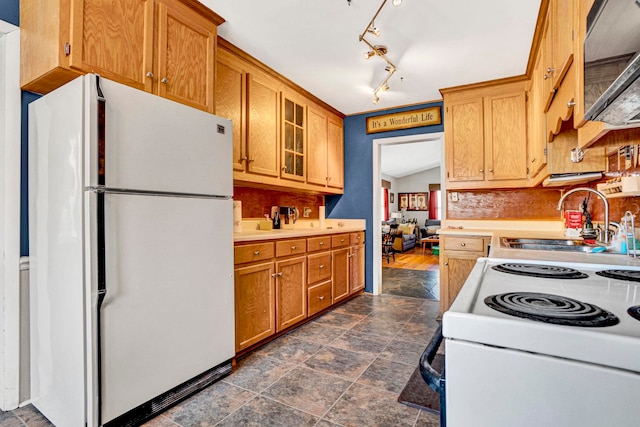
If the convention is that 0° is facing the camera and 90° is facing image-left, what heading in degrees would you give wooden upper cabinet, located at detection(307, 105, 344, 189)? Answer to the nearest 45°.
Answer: approximately 315°

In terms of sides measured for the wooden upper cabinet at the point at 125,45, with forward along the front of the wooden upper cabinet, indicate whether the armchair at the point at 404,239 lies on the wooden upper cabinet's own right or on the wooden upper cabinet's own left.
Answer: on the wooden upper cabinet's own left

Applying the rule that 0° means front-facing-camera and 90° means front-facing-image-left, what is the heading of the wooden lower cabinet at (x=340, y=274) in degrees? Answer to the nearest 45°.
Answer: approximately 315°

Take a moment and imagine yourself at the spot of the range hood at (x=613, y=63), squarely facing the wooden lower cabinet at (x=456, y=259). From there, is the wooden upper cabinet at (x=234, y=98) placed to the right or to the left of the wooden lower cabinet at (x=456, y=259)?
left

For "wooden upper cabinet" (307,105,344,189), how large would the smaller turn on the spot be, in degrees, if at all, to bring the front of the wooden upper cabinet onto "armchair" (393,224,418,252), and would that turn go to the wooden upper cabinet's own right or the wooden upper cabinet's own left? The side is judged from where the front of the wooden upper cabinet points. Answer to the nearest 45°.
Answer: approximately 90° to the wooden upper cabinet's own left

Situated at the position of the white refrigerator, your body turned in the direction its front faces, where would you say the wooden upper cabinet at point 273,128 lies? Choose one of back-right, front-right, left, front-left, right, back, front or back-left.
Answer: left

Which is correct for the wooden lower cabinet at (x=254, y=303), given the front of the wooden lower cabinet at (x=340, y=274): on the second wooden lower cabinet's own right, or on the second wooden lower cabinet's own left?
on the second wooden lower cabinet's own right

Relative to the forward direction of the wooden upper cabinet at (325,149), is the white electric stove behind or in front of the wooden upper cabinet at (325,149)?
in front

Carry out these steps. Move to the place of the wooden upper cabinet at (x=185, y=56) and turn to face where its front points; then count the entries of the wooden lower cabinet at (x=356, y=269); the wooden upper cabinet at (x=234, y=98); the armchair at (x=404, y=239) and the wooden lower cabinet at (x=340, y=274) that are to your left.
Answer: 4

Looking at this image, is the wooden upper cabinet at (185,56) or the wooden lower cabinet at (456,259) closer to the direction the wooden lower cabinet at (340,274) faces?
the wooden lower cabinet
